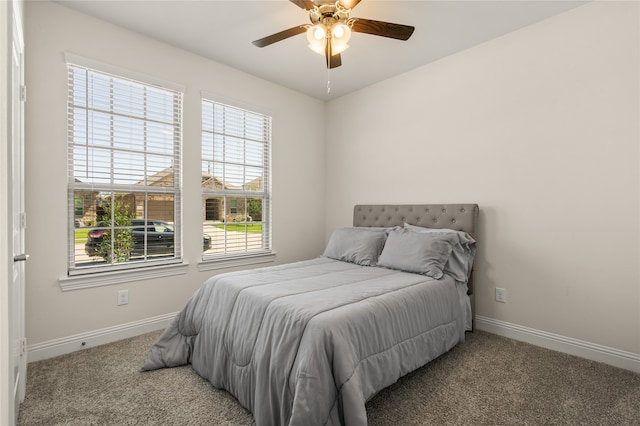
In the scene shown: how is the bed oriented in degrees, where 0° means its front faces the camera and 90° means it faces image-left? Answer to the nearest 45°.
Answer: approximately 45°

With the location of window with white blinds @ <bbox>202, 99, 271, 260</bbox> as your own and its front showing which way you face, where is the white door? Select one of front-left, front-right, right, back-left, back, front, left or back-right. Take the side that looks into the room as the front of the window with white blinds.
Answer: right

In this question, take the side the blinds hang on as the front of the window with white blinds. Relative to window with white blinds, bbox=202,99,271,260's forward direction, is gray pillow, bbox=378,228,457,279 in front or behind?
in front

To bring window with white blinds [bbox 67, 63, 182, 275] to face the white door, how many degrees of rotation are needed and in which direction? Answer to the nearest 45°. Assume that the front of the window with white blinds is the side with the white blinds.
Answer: approximately 90° to its right

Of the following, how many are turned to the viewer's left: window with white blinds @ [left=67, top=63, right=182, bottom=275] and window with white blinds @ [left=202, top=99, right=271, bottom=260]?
0

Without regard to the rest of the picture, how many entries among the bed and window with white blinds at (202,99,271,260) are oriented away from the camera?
0

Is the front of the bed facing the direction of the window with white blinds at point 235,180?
no

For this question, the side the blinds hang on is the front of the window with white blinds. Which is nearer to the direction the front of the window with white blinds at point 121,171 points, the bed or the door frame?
the bed

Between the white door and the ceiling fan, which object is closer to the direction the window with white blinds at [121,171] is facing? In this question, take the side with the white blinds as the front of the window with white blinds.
the ceiling fan

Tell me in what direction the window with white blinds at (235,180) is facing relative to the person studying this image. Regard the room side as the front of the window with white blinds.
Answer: facing the viewer and to the right of the viewer

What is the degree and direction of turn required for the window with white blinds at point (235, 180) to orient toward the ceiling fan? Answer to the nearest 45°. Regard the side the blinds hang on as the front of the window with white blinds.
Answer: approximately 45° to its right

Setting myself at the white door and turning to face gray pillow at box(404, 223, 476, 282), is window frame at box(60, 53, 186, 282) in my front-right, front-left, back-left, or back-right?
front-left

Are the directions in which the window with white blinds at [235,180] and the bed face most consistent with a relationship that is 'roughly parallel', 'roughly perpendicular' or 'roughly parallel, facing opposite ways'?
roughly perpendicular

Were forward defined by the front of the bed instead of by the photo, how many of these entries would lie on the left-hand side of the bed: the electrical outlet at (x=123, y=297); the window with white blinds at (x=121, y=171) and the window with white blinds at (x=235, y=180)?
0

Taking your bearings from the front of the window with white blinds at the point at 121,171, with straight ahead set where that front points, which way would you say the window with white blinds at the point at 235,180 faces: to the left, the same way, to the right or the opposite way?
the same way
